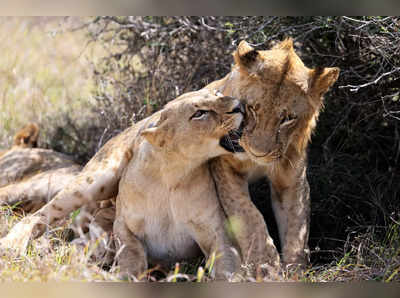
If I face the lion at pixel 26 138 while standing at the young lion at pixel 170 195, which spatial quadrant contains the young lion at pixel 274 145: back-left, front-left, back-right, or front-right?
back-right

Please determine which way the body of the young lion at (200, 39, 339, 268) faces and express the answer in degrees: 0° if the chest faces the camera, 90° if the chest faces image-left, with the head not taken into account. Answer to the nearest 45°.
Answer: approximately 0°

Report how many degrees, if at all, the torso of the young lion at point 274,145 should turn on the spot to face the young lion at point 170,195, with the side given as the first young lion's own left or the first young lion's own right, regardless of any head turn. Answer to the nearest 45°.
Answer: approximately 90° to the first young lion's own right

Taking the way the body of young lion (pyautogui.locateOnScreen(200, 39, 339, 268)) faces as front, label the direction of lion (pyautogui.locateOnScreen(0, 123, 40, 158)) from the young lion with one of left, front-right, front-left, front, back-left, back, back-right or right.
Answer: back-right

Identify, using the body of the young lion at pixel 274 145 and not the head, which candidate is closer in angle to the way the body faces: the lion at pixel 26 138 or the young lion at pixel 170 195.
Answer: the young lion
